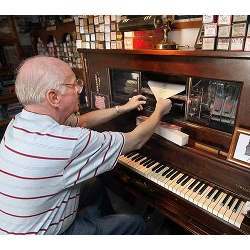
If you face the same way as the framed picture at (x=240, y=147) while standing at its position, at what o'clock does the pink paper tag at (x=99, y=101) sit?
the pink paper tag at (x=99, y=101) is roughly at 2 o'clock from the framed picture at (x=240, y=147).

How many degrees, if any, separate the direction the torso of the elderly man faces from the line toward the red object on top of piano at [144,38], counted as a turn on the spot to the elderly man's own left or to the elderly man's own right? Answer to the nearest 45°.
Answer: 0° — they already face it

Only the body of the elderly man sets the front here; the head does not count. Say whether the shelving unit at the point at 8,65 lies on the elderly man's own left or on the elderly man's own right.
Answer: on the elderly man's own left

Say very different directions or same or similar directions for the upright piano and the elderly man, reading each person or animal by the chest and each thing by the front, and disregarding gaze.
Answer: very different directions

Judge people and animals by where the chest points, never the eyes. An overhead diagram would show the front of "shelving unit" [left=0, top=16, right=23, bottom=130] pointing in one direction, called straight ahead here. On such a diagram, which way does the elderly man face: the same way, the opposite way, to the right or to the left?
to the left

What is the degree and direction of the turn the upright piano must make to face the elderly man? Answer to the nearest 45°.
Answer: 0° — it already faces them

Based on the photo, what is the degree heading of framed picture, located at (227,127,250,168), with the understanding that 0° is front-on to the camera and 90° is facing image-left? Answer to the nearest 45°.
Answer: approximately 45°

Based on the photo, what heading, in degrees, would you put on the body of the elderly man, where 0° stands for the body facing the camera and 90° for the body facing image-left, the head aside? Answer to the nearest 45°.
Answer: approximately 225°

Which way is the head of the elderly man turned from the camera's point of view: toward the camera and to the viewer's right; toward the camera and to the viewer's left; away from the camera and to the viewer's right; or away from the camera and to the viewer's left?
away from the camera and to the viewer's right

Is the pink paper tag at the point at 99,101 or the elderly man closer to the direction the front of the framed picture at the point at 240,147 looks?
the elderly man

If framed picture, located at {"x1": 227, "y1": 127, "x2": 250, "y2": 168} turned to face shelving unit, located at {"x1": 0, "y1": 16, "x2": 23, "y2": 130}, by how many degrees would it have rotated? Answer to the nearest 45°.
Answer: approximately 45° to its right
